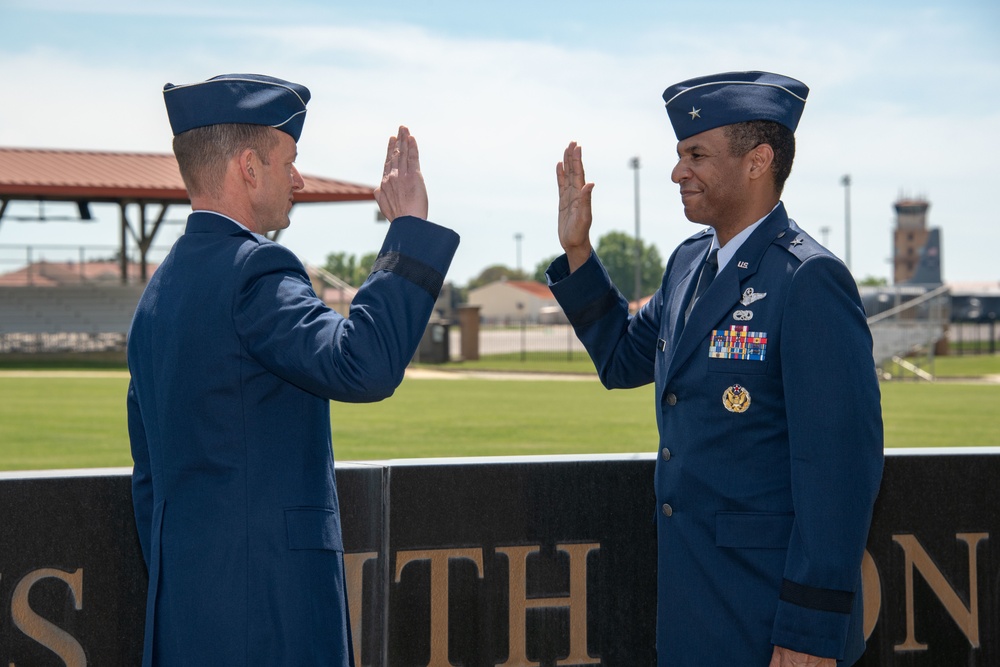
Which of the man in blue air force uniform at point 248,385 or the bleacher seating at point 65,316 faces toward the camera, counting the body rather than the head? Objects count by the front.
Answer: the bleacher seating

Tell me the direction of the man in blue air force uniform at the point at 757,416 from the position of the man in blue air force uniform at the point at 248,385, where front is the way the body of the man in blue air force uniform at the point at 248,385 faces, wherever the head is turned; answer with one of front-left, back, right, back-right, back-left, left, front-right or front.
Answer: front-right

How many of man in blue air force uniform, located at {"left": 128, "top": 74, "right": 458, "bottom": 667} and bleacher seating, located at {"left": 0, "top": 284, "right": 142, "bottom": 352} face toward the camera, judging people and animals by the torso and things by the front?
1

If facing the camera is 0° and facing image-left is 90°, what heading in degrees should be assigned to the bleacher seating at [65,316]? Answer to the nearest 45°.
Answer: approximately 0°

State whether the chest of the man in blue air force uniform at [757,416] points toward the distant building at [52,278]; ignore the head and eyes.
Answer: no

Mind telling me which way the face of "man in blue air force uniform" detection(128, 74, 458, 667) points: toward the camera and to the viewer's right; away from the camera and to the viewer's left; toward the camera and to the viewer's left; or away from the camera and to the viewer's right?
away from the camera and to the viewer's right

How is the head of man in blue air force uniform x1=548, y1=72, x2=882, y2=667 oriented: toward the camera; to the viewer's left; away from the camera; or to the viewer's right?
to the viewer's left

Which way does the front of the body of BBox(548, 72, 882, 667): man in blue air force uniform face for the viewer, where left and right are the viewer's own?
facing the viewer and to the left of the viewer

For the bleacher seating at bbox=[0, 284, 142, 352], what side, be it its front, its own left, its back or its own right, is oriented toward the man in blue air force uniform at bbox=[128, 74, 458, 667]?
front

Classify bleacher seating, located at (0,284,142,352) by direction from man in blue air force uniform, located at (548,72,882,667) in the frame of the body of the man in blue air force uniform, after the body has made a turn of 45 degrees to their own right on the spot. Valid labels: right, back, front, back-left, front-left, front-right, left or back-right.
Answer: front-right

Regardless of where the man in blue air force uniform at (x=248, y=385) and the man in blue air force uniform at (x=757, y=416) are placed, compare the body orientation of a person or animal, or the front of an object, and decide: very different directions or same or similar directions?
very different directions

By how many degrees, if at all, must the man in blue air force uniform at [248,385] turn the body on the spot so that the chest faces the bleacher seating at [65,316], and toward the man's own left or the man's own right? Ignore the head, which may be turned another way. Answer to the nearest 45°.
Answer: approximately 45° to the man's own left

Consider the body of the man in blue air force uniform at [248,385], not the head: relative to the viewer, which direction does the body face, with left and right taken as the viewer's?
facing away from the viewer and to the right of the viewer
